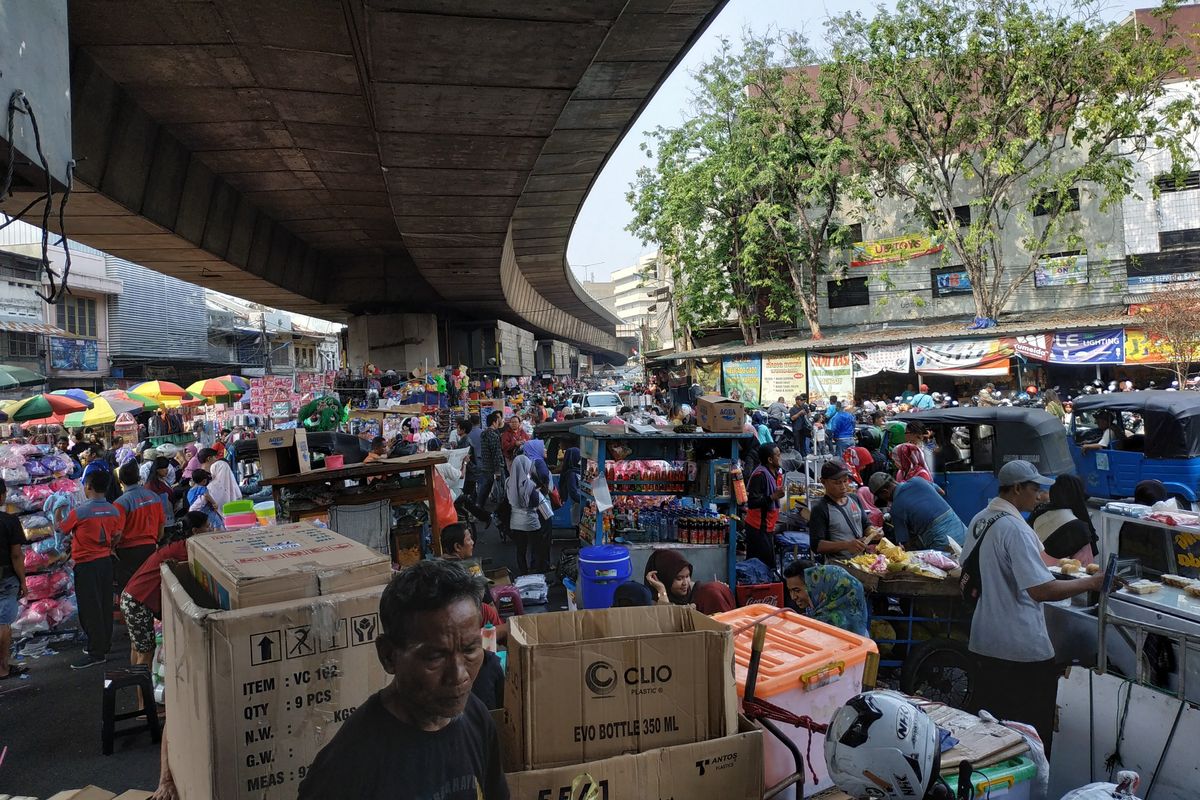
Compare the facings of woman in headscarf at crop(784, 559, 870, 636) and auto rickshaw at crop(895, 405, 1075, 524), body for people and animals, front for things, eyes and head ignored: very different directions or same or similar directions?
same or similar directions

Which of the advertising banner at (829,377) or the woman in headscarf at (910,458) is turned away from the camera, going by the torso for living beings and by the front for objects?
the woman in headscarf

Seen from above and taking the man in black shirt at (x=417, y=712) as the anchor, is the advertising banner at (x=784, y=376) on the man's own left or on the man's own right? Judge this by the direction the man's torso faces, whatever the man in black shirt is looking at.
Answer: on the man's own left

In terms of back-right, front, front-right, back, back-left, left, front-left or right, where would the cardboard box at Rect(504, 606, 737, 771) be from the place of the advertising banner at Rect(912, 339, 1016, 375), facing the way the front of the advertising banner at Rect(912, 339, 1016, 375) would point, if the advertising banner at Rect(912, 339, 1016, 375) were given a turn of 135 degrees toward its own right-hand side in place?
back-left

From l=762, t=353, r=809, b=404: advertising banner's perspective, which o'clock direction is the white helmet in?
The white helmet is roughly at 12 o'clock from the advertising banner.

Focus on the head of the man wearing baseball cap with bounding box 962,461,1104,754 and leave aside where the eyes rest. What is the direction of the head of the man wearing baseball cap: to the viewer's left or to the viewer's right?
to the viewer's right

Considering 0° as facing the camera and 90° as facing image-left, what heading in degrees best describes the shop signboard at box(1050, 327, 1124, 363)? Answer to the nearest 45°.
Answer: approximately 0°

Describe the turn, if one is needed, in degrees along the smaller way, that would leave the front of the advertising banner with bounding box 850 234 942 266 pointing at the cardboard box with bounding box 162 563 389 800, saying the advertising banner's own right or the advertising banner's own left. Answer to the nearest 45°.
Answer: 0° — it already faces it

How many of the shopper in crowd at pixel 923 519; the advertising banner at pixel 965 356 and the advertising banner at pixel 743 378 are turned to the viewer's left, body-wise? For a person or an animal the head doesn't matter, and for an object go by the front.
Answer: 1

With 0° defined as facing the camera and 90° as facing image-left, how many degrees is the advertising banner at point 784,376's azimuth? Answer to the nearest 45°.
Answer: approximately 0°

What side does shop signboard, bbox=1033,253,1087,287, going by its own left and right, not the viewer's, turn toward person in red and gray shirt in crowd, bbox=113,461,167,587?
front

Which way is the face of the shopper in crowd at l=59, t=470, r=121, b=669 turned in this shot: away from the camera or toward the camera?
away from the camera

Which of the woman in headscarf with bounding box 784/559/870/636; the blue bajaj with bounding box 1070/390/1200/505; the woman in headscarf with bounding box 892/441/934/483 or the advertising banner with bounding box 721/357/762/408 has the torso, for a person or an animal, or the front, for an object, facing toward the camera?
the advertising banner

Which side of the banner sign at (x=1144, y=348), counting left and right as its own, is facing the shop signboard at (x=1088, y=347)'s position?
right

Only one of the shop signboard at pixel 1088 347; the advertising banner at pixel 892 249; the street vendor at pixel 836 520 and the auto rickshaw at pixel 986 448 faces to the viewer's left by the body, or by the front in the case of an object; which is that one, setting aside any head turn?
the auto rickshaw

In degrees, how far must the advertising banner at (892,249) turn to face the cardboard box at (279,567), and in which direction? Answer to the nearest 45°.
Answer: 0° — it already faces it

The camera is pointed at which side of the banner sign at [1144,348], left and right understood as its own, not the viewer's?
front
